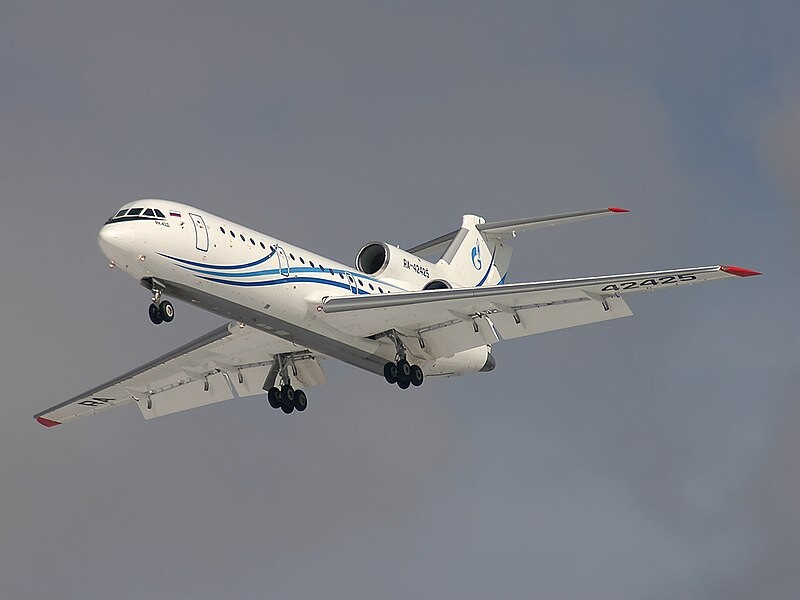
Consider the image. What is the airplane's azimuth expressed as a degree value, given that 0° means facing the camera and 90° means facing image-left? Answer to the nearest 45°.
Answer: approximately 45°
